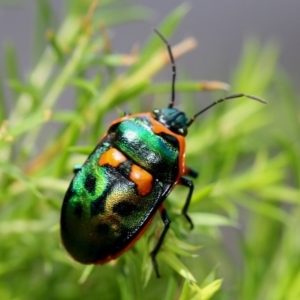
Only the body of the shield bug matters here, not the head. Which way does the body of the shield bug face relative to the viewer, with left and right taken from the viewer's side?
facing away from the viewer and to the right of the viewer
